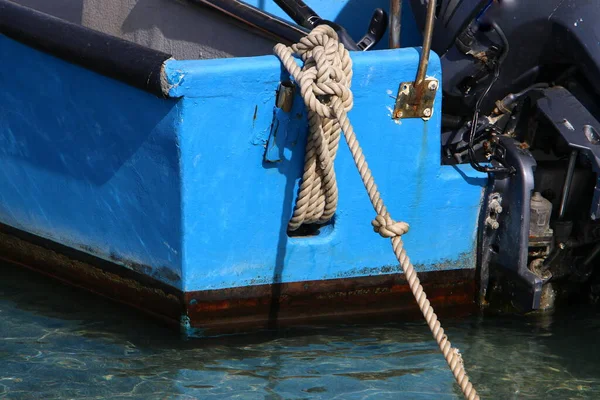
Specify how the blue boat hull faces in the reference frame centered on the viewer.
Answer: facing away from the viewer and to the left of the viewer

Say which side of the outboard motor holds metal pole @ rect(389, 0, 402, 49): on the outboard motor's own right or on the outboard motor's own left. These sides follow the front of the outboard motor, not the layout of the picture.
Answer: on the outboard motor's own left

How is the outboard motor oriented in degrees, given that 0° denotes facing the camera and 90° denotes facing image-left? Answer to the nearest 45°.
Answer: approximately 135°

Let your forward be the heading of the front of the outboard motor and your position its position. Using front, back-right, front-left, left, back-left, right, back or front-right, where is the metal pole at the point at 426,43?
left

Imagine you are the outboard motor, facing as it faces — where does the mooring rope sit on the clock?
The mooring rope is roughly at 9 o'clock from the outboard motor.
